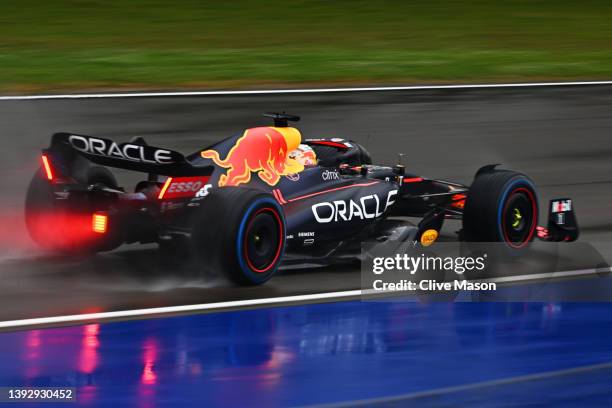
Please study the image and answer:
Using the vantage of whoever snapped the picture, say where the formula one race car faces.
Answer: facing away from the viewer and to the right of the viewer
